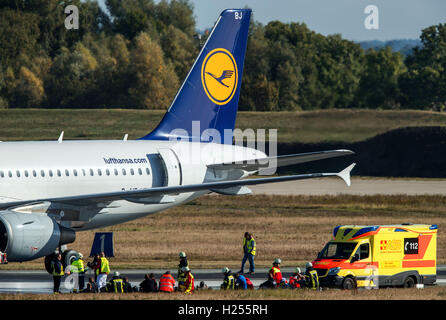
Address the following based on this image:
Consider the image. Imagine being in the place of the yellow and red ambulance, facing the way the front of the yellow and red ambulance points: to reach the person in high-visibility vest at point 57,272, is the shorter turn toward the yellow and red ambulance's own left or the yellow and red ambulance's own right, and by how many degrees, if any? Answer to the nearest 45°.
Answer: approximately 45° to the yellow and red ambulance's own right

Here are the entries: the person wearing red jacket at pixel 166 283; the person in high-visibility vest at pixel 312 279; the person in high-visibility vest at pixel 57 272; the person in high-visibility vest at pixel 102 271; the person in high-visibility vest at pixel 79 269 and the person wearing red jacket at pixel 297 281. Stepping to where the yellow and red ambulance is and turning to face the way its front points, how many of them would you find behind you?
0

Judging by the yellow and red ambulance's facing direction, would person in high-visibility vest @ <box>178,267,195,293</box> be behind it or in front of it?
in front

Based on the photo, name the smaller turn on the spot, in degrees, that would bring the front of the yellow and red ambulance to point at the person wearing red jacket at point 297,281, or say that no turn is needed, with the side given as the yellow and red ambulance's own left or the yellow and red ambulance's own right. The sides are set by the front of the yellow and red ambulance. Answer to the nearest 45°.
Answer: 0° — it already faces them

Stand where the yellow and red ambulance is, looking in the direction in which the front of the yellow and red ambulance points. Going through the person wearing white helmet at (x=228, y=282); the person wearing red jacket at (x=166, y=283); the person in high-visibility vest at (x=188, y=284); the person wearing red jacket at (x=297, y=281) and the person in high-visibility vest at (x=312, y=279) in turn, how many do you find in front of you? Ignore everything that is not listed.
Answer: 5

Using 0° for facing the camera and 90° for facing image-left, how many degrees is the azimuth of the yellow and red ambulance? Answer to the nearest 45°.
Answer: approximately 45°

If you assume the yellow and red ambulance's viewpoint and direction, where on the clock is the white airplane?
The white airplane is roughly at 2 o'clock from the yellow and red ambulance.

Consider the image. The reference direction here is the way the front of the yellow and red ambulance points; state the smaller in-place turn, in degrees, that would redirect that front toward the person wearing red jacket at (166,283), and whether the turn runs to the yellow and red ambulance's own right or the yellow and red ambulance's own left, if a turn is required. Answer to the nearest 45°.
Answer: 0° — it already faces them

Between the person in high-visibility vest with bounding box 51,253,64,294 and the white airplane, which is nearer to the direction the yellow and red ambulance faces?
the person in high-visibility vest

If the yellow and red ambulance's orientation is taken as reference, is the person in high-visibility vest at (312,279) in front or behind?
in front

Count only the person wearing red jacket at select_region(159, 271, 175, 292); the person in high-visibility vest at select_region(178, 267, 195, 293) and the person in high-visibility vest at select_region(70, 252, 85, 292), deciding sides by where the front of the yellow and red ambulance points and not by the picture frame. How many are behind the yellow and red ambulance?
0

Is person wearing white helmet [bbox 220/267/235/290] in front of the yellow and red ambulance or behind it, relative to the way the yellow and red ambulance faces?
in front

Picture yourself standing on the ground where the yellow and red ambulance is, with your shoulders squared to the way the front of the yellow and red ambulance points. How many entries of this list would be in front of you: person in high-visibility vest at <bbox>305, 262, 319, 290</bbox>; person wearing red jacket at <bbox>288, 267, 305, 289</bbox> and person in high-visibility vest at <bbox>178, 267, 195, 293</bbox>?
3

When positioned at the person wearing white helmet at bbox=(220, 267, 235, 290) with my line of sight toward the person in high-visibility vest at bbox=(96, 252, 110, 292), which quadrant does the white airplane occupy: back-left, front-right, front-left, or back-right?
front-right

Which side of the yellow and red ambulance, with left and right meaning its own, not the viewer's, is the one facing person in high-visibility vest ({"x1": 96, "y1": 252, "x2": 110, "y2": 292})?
front

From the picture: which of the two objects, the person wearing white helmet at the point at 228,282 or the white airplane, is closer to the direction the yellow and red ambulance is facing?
the person wearing white helmet

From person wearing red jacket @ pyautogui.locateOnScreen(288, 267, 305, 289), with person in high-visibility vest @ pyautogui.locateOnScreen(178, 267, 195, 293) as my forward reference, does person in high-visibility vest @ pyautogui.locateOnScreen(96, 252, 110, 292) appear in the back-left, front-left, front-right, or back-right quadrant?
front-right
